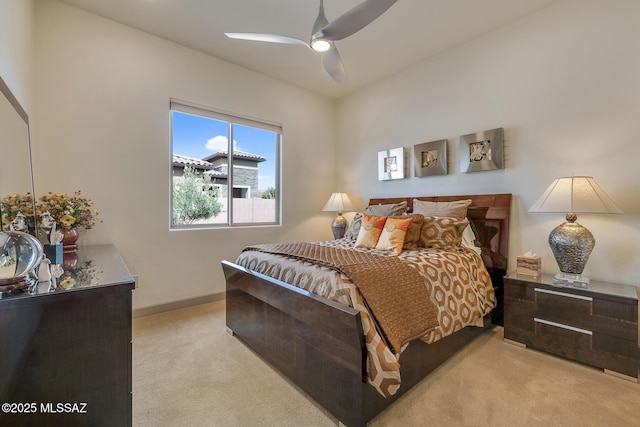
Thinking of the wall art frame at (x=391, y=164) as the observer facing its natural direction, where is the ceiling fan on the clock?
The ceiling fan is roughly at 11 o'clock from the wall art frame.

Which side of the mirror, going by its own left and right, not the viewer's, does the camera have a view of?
right

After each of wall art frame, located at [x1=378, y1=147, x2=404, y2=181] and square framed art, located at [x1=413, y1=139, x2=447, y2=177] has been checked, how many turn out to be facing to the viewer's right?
0

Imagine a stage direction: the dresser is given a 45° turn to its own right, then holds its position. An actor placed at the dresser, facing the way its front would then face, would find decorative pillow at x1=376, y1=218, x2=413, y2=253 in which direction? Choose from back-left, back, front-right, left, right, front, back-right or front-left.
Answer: front-left

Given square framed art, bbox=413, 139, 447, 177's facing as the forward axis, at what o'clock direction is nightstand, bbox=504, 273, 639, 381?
The nightstand is roughly at 9 o'clock from the square framed art.

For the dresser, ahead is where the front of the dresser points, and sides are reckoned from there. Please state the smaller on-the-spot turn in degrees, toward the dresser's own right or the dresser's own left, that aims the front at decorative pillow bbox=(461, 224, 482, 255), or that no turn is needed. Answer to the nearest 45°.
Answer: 0° — it already faces it

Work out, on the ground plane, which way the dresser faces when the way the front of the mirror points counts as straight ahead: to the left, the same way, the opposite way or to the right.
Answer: the same way

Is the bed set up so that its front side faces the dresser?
yes

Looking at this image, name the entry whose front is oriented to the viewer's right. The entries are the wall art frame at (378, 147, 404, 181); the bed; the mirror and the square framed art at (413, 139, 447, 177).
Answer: the mirror

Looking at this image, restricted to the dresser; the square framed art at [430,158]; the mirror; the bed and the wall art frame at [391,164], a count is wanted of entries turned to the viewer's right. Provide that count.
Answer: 2

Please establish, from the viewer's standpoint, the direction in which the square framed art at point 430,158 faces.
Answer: facing the viewer and to the left of the viewer

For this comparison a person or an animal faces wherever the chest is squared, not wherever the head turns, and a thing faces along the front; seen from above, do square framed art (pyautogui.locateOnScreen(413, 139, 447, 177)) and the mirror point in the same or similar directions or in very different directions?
very different directions

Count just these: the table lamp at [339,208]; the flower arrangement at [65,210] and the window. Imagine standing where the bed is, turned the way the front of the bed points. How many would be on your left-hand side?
0

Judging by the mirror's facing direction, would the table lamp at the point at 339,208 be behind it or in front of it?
in front

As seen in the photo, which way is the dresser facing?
to the viewer's right

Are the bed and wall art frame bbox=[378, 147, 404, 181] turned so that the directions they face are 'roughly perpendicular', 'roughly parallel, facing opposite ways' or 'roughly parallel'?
roughly parallel

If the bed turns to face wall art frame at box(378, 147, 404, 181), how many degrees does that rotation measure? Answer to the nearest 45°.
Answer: approximately 135° to its right

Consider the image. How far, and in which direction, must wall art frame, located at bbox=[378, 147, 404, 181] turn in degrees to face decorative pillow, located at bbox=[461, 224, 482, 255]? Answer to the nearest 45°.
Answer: approximately 90° to its left
